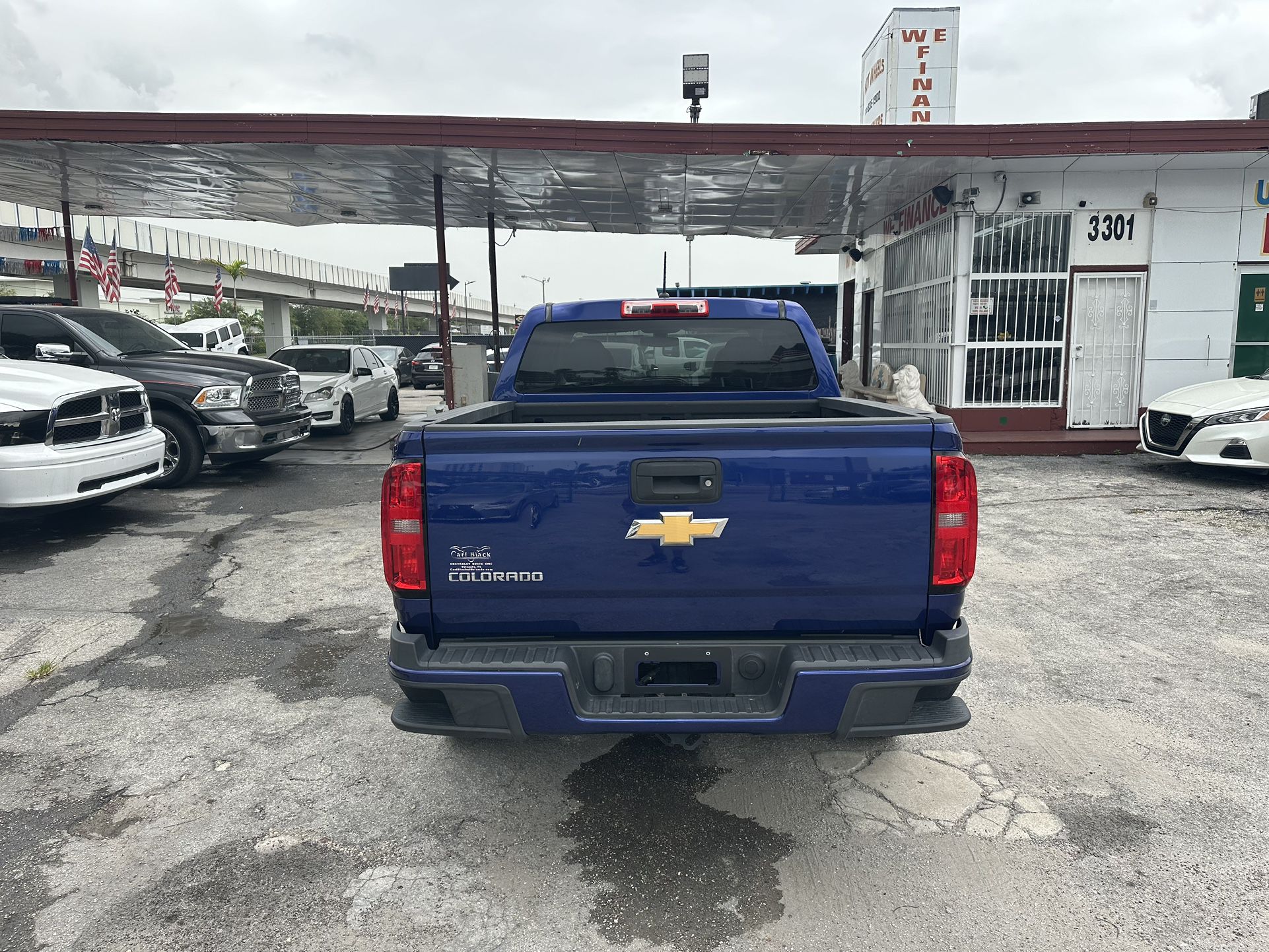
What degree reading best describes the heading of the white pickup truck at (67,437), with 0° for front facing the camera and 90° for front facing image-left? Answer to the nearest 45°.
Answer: approximately 315°

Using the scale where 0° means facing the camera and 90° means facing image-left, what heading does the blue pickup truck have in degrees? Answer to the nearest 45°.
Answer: approximately 180°

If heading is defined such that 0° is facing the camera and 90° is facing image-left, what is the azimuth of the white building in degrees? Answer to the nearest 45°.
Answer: approximately 0°

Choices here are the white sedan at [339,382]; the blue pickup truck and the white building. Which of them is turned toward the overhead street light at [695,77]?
the blue pickup truck

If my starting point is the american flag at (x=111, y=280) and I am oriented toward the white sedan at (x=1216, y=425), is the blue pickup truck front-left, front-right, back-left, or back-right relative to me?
front-right

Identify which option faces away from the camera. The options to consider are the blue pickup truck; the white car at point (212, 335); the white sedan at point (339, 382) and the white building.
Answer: the blue pickup truck

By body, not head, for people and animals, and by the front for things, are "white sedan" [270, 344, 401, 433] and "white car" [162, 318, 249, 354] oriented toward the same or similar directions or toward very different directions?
same or similar directions

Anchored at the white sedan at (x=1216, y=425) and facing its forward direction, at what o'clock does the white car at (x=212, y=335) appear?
The white car is roughly at 2 o'clock from the white sedan.

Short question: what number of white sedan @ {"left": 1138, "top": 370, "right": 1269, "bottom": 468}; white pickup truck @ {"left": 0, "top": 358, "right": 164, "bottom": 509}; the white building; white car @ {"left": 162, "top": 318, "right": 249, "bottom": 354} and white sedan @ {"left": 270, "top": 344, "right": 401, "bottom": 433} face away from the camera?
0

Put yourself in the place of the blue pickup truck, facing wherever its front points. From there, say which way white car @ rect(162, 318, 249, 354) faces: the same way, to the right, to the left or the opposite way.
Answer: the opposite way

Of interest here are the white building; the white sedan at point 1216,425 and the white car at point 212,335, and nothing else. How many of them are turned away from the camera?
0

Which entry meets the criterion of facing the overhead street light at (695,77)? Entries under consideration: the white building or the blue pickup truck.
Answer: the blue pickup truck

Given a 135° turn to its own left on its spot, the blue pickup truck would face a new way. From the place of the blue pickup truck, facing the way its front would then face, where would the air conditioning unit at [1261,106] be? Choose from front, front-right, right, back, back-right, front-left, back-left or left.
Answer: back

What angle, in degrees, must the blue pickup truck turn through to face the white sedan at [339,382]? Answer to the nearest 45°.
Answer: approximately 45° to its left

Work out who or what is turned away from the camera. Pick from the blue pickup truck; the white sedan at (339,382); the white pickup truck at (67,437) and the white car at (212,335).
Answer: the blue pickup truck

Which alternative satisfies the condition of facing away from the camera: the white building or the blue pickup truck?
the blue pickup truck
